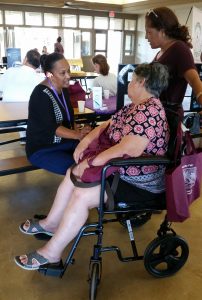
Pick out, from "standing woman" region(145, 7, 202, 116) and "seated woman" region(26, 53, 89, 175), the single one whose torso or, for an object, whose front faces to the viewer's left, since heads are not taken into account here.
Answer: the standing woman

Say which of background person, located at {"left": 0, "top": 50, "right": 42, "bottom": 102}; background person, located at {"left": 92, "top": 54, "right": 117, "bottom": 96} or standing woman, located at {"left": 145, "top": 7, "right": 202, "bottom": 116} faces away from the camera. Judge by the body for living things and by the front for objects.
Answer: background person, located at {"left": 0, "top": 50, "right": 42, "bottom": 102}

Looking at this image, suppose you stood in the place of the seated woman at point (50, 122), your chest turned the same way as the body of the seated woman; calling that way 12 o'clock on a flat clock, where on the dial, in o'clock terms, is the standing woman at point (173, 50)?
The standing woman is roughly at 11 o'clock from the seated woman.

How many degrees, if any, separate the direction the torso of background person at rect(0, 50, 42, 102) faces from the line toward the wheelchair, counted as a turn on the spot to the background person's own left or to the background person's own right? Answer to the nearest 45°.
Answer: approximately 180°

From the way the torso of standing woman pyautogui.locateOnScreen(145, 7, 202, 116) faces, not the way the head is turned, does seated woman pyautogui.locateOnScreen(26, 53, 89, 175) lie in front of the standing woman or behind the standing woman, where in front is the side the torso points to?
in front

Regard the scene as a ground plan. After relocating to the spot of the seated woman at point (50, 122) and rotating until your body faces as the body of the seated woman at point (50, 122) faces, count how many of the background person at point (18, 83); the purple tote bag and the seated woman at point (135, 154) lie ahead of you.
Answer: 2

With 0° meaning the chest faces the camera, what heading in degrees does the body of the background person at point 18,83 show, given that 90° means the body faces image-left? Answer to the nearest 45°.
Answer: approximately 180°

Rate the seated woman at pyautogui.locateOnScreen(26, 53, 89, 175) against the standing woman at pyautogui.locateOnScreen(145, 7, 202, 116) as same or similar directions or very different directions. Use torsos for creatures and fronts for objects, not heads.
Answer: very different directions

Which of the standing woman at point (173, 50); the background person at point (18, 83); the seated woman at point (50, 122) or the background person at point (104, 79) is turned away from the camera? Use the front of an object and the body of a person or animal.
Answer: the background person at point (18, 83)

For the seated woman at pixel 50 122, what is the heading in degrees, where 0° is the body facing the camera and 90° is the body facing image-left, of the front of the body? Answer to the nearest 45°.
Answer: approximately 315°

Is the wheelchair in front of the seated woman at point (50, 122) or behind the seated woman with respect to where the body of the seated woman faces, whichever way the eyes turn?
in front
